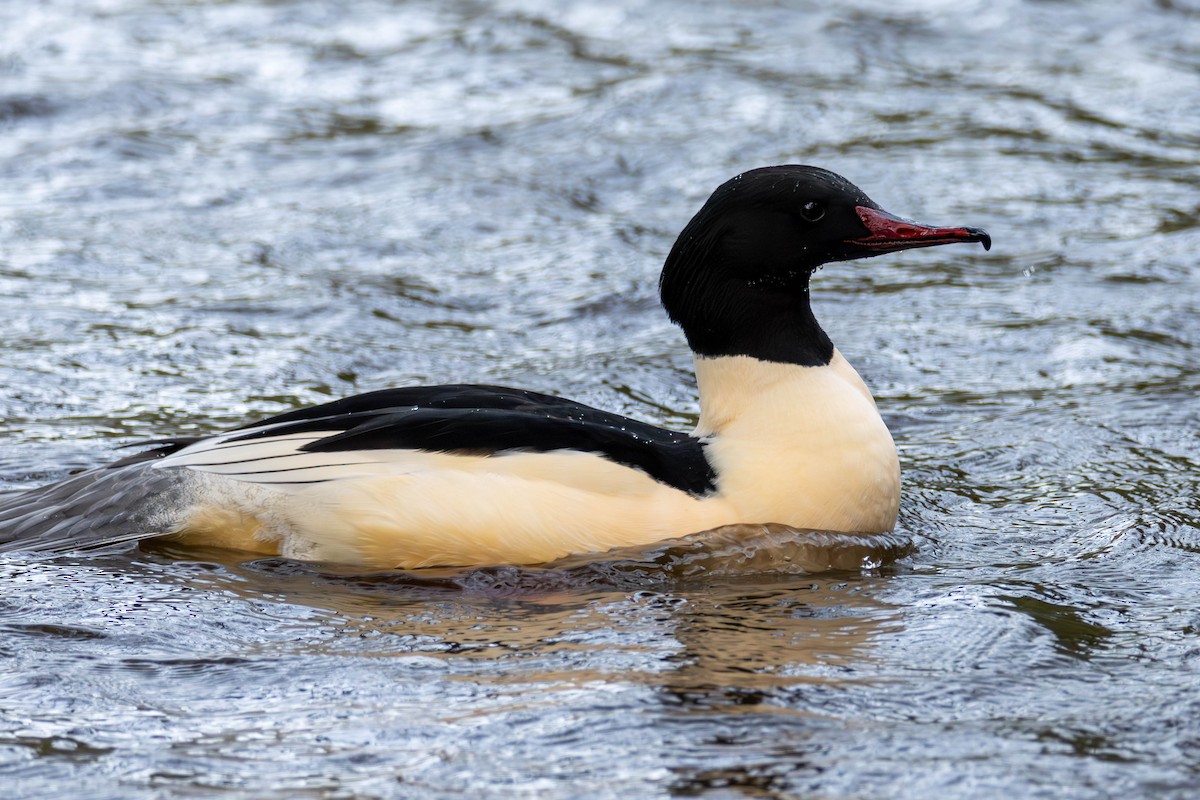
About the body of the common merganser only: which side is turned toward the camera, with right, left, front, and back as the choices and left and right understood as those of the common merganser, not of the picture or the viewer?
right
